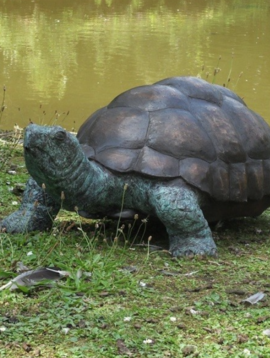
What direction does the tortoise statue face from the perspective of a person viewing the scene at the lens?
facing the viewer and to the left of the viewer
